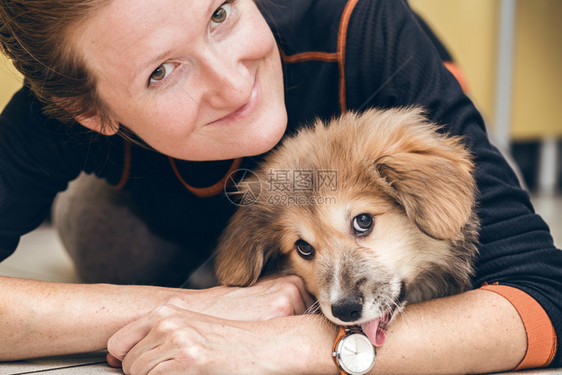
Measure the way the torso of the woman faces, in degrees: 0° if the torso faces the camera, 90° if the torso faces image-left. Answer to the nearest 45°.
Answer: approximately 0°
